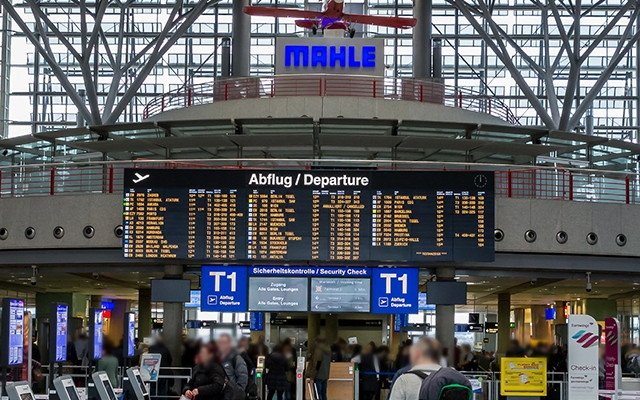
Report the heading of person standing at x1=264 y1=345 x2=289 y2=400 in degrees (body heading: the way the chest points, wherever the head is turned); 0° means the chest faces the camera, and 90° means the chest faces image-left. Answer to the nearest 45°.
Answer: approximately 180°

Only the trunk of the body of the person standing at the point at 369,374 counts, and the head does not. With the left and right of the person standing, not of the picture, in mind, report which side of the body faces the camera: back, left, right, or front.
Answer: back

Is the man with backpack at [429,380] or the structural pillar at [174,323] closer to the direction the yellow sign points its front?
the man with backpack

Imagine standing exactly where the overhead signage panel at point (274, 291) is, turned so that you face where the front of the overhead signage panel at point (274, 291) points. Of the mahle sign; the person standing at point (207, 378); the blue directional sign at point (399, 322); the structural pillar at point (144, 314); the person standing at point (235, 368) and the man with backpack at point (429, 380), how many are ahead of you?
3

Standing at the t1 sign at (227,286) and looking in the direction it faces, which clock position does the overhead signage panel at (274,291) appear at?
The overhead signage panel is roughly at 9 o'clock from the t1 sign.

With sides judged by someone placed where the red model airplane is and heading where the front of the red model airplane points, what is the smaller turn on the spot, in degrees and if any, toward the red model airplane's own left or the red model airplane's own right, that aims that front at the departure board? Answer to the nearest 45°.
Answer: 0° — it already faces it

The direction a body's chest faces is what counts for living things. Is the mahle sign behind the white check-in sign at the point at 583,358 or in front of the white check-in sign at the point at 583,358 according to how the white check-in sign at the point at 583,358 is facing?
behind

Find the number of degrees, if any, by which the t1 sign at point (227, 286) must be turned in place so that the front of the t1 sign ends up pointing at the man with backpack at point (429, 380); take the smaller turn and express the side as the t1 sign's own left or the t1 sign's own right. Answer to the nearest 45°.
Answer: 0° — it already faces them
